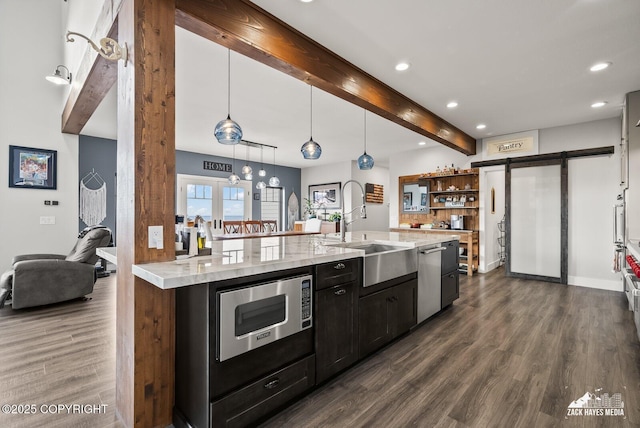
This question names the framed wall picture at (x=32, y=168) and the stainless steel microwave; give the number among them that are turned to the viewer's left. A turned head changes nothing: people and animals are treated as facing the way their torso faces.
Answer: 0

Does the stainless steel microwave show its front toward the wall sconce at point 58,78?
no

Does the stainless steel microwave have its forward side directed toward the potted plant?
no

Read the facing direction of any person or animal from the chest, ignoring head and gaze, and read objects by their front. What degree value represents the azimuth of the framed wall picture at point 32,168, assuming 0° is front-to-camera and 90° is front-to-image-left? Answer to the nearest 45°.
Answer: approximately 315°

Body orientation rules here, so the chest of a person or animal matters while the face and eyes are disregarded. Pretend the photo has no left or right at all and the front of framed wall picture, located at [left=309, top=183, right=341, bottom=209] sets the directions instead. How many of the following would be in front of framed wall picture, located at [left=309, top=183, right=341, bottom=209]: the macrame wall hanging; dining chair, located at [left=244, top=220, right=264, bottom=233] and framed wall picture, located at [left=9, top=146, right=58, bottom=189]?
3

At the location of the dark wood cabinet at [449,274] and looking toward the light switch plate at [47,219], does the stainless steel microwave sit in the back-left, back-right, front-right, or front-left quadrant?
front-left

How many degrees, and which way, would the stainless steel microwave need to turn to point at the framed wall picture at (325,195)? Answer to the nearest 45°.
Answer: approximately 135° to its left

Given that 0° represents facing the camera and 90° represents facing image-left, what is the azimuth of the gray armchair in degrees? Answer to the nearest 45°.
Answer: approximately 90°

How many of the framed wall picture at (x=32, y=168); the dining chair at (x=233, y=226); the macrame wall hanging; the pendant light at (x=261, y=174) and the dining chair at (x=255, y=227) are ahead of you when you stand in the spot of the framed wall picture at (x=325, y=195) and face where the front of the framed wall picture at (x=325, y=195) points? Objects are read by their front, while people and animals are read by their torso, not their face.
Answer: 5

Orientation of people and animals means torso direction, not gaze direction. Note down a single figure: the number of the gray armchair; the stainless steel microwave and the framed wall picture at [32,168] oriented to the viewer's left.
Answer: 1

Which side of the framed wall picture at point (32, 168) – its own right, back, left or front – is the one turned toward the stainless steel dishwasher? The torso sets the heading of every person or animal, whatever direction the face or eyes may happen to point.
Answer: front

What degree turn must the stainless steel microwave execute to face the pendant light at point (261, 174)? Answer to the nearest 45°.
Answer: approximately 135° to its left

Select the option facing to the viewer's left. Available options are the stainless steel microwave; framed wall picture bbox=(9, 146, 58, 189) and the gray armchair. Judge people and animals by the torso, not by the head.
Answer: the gray armchair

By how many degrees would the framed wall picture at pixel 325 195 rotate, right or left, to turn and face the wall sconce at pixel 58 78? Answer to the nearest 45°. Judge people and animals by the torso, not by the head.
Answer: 0° — it already faces it

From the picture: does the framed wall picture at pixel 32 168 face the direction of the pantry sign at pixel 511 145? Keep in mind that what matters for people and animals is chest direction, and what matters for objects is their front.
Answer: no
